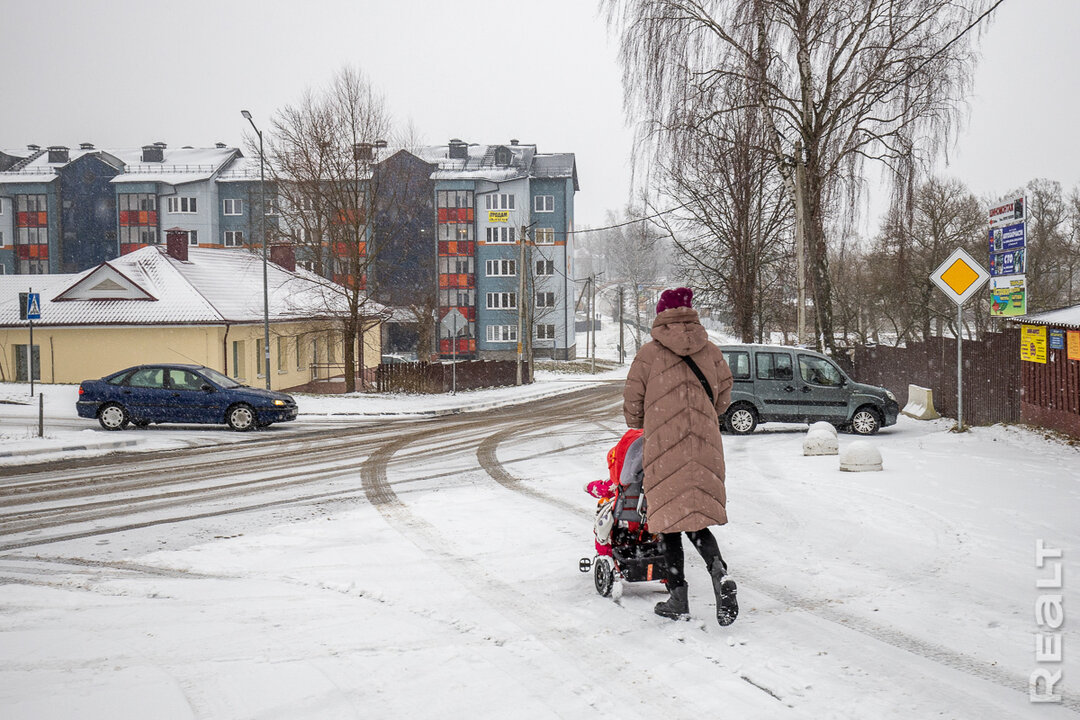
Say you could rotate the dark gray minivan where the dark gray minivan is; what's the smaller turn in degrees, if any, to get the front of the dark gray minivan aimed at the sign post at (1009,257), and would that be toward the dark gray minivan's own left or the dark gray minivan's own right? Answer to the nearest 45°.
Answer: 0° — it already faces it

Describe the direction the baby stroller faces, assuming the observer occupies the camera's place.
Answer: facing away from the viewer and to the left of the viewer

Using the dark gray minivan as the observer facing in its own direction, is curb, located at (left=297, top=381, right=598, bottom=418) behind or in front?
behind

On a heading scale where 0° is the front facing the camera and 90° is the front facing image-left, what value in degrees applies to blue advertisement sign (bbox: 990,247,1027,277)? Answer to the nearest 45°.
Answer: approximately 0°

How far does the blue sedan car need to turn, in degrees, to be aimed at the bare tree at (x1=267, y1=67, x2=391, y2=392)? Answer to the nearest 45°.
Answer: approximately 45° to its left

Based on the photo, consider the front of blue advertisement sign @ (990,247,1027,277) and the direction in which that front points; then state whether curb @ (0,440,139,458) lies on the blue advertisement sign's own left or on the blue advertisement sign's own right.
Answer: on the blue advertisement sign's own right

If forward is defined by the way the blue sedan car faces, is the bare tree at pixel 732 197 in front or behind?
in front

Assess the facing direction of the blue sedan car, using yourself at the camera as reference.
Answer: facing to the right of the viewer

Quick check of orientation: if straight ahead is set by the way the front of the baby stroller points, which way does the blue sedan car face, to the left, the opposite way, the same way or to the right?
to the right

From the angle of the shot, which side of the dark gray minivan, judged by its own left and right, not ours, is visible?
right

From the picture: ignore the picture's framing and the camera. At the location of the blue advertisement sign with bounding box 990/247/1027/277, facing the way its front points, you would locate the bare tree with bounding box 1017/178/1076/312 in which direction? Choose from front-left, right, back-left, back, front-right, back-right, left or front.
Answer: back

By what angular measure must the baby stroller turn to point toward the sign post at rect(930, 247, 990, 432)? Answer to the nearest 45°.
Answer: approximately 90° to its right
